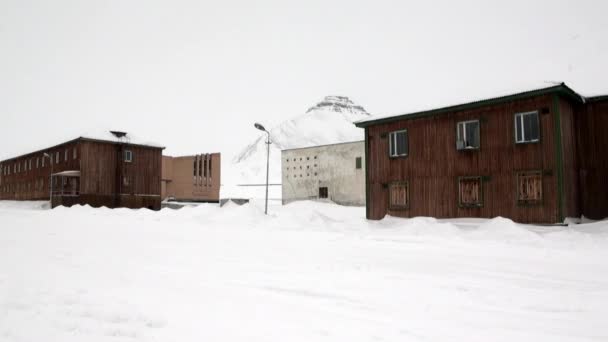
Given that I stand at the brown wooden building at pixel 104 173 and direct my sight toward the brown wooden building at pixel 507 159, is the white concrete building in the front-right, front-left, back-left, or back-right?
front-left

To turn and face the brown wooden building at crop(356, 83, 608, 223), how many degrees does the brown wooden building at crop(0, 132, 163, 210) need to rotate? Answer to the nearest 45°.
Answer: approximately 90° to its left

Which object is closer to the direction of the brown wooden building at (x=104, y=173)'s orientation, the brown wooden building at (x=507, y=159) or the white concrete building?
the brown wooden building

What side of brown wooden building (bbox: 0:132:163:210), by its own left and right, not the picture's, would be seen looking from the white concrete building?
left

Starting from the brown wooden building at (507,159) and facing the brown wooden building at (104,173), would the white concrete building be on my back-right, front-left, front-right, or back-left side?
front-right
